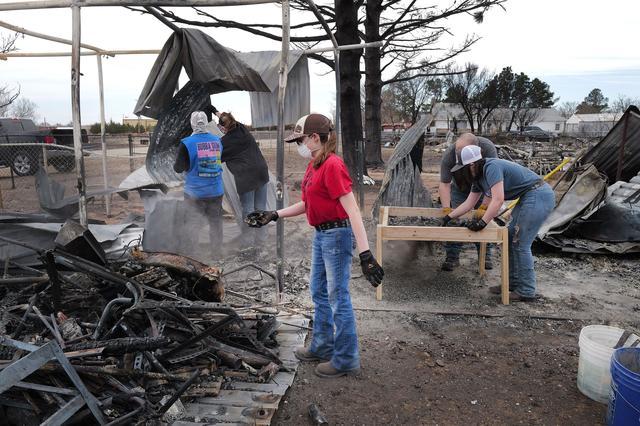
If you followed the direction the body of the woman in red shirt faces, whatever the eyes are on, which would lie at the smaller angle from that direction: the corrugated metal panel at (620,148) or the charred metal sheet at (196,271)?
the charred metal sheet

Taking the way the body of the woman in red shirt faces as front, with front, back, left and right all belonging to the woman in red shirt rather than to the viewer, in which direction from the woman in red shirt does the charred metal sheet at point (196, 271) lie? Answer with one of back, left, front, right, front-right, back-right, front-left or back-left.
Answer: front-right

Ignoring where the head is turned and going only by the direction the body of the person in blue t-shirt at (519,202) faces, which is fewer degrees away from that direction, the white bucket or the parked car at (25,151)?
the parked car

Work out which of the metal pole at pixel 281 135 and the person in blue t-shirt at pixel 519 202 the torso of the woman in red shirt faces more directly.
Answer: the metal pole

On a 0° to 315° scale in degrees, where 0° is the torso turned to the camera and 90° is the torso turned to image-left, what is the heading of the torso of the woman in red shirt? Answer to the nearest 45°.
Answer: approximately 90°

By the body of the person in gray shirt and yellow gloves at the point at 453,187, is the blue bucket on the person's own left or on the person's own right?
on the person's own left

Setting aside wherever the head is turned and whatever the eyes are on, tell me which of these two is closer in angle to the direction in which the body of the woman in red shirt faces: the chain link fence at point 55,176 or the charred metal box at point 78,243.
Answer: the charred metal box

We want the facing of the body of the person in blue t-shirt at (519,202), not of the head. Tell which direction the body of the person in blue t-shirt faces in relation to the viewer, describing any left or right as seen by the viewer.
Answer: facing to the left of the viewer

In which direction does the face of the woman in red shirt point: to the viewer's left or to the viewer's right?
to the viewer's left

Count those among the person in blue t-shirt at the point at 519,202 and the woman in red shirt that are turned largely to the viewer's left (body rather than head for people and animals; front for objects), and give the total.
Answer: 2
